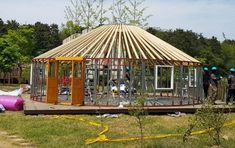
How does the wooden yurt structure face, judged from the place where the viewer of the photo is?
facing the viewer and to the left of the viewer

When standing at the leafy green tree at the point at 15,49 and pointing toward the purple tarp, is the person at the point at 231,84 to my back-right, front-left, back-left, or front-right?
front-left

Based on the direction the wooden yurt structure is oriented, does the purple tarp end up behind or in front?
in front

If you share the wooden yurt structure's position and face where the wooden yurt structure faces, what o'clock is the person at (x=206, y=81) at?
The person is roughly at 7 o'clock from the wooden yurt structure.

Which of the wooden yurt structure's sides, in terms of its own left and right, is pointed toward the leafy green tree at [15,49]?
right

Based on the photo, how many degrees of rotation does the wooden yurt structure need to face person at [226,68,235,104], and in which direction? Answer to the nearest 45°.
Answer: approximately 135° to its left

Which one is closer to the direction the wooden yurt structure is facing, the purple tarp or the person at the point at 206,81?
the purple tarp
